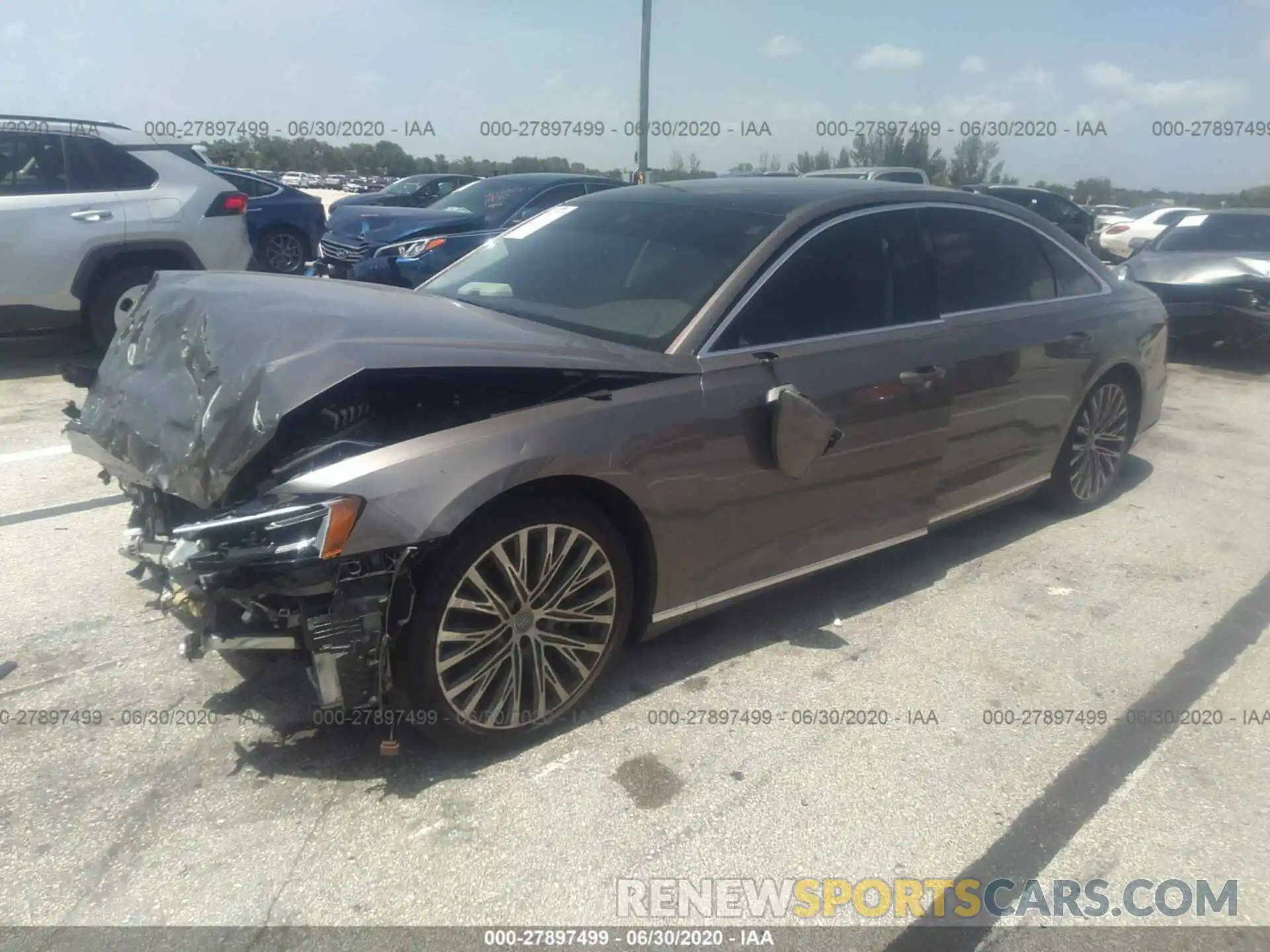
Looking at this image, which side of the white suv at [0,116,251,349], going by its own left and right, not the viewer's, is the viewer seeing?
left

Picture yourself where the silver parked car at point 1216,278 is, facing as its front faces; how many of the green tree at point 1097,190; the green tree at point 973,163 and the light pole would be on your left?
0

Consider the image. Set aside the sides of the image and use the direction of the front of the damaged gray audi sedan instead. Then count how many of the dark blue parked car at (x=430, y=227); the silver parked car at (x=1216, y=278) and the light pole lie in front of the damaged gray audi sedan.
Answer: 0

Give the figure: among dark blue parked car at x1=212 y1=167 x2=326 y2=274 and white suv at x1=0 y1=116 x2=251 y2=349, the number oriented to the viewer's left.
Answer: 2

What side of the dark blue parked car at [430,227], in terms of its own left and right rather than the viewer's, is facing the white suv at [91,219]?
front

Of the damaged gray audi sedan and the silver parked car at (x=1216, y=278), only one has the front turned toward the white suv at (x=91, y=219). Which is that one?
the silver parked car

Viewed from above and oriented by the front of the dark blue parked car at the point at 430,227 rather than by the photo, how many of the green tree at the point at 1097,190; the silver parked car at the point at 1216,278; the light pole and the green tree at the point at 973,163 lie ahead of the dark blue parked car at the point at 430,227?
0

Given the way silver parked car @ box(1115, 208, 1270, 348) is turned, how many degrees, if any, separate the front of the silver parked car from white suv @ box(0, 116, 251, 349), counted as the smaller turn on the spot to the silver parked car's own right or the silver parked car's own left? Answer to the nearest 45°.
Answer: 0° — it already faces it

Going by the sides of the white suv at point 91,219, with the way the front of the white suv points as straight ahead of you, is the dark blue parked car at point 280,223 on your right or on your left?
on your right

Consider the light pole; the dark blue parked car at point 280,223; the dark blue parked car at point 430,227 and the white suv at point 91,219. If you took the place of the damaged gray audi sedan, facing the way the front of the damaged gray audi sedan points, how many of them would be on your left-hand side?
0

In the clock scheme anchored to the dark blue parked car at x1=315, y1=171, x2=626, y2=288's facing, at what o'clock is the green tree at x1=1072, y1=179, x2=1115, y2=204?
The green tree is roughly at 6 o'clock from the dark blue parked car.

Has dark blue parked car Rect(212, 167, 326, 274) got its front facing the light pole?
no

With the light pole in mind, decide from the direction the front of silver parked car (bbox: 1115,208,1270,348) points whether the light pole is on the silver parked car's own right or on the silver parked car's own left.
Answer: on the silver parked car's own right

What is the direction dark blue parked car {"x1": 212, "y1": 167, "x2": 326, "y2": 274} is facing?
to the viewer's left

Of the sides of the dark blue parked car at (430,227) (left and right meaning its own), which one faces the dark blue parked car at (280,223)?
right

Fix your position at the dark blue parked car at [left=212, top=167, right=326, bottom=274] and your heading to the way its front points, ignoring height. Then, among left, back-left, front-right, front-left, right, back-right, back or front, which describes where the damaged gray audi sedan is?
left

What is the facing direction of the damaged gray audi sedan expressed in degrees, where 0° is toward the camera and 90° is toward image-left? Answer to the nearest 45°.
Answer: approximately 45°

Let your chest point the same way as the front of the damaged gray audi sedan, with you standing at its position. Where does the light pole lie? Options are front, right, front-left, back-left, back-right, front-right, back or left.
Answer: back-right

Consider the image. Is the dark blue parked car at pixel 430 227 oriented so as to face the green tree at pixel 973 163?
no

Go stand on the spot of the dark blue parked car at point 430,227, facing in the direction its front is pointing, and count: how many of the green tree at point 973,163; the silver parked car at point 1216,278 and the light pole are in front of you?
0

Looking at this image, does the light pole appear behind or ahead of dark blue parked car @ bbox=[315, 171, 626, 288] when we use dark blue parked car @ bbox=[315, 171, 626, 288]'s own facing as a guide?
behind
